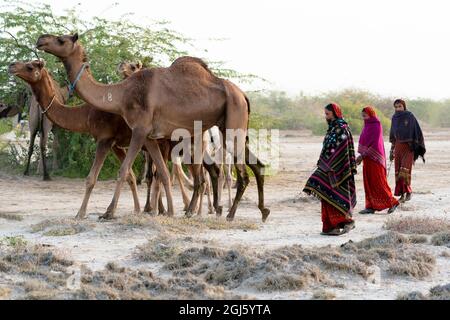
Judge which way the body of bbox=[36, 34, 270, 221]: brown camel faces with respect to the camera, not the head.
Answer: to the viewer's left

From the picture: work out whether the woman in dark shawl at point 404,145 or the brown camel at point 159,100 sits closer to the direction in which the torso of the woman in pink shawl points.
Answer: the brown camel

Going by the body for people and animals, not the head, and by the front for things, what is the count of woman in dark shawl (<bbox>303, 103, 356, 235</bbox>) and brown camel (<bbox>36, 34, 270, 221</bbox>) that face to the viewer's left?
2

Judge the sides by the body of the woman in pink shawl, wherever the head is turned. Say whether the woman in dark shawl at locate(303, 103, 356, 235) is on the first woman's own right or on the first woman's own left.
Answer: on the first woman's own left

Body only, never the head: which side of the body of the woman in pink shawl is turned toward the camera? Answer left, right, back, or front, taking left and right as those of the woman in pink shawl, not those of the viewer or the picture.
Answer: left

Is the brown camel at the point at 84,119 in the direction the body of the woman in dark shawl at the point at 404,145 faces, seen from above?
yes

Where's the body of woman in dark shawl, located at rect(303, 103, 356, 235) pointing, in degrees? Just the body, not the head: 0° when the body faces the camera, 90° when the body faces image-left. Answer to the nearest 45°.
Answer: approximately 90°
